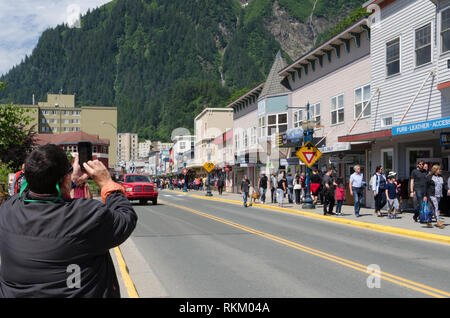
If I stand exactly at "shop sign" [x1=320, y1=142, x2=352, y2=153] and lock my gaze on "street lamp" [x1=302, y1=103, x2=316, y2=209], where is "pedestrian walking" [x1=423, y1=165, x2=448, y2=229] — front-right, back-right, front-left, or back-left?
front-left

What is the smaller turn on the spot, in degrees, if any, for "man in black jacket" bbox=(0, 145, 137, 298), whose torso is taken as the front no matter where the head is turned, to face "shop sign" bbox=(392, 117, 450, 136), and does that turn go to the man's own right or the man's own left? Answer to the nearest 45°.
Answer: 0° — they already face it

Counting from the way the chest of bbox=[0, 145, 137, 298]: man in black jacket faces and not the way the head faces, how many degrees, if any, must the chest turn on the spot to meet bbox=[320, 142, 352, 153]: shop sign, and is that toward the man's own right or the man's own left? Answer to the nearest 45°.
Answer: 0° — they already face it

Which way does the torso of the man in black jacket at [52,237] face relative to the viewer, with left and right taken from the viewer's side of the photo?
facing away from the viewer and to the right of the viewer

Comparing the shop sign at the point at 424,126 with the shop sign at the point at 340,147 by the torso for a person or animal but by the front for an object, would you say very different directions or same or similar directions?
same or similar directions

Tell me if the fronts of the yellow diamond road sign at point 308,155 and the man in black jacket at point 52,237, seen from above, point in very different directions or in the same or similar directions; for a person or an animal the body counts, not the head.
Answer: very different directions

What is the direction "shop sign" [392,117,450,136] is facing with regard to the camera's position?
facing the viewer and to the left of the viewer

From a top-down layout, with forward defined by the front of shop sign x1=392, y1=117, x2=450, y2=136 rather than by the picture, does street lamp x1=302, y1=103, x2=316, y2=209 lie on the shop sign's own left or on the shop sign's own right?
on the shop sign's own right

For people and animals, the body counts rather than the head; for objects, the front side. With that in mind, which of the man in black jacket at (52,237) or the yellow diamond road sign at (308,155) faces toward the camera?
the yellow diamond road sign

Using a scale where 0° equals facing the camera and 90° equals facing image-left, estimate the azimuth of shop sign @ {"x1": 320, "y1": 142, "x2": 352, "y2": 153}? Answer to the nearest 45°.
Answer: approximately 45°

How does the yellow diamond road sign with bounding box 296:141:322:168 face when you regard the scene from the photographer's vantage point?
facing the viewer

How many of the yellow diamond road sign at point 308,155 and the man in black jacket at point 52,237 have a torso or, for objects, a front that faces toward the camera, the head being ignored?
1

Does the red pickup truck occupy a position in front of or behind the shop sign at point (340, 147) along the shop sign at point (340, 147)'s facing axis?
in front
